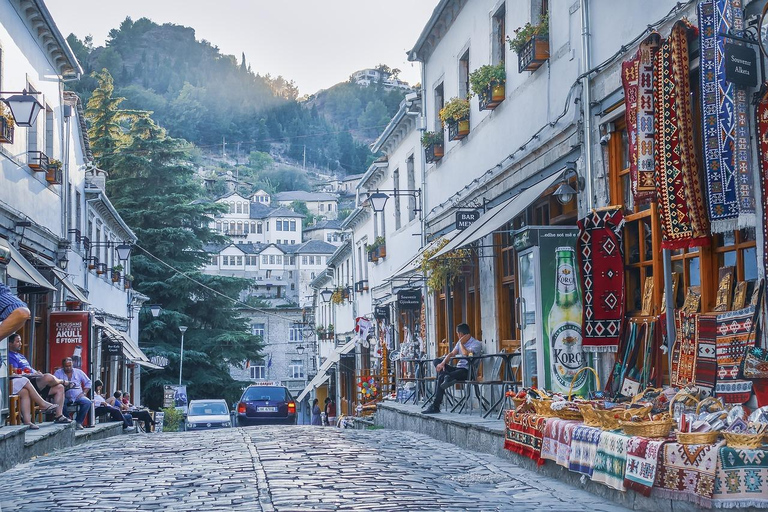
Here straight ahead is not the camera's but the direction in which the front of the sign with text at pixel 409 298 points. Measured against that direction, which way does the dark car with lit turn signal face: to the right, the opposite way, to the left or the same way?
the opposite way

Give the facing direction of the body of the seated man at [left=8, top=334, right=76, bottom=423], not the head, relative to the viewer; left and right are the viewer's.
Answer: facing to the right of the viewer

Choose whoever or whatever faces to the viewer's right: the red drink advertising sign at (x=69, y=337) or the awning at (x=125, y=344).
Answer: the awning

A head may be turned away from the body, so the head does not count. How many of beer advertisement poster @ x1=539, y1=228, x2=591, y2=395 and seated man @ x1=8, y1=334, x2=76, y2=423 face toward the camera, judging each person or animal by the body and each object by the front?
1

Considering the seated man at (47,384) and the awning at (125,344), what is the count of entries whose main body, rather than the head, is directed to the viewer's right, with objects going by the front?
2

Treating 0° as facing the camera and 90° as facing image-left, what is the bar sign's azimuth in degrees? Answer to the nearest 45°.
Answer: approximately 0°

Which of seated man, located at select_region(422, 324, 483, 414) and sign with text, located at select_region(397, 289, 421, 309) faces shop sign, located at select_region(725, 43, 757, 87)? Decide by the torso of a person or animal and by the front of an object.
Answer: the sign with text

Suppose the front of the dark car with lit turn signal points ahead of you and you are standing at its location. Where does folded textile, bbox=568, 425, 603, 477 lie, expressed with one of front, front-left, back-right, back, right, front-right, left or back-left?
back

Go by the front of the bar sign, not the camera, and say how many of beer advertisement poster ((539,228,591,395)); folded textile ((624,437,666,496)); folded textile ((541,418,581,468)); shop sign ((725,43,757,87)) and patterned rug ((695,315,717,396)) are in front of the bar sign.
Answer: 5

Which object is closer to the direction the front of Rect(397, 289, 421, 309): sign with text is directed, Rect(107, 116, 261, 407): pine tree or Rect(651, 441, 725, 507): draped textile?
the draped textile

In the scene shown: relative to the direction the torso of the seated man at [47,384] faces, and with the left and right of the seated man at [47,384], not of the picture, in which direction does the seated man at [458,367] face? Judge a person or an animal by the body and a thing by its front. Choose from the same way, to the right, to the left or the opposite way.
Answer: the opposite way

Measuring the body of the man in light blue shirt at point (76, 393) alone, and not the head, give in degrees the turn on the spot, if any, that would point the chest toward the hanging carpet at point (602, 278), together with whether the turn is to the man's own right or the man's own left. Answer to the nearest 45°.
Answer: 0° — they already face it

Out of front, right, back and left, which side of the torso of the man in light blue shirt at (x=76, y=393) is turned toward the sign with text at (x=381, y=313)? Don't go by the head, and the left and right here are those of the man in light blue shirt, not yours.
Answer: left

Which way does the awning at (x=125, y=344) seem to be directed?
to the viewer's right

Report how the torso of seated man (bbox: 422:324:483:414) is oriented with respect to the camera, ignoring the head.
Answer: to the viewer's left
